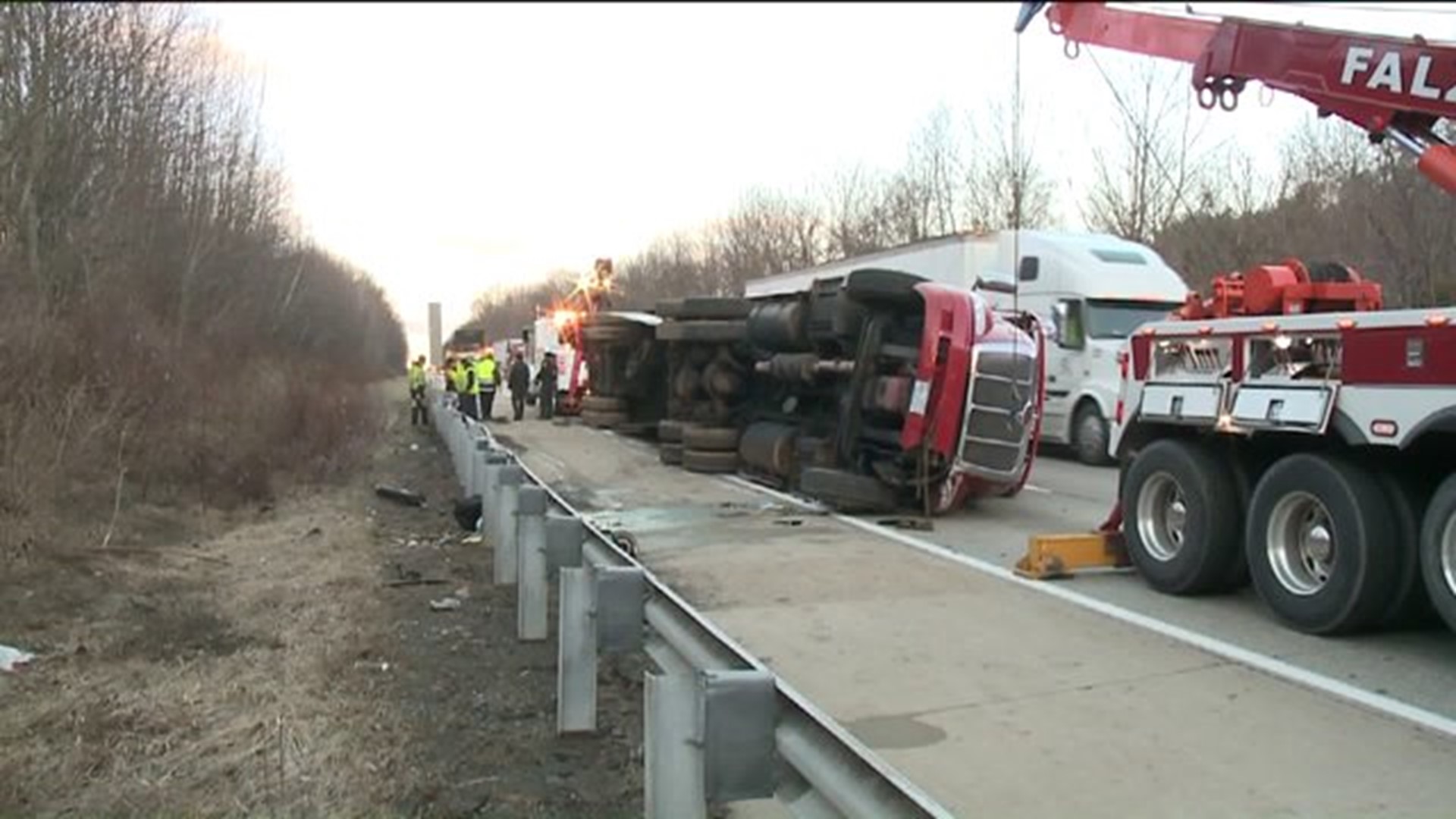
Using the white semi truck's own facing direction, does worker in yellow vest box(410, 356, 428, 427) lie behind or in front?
behind

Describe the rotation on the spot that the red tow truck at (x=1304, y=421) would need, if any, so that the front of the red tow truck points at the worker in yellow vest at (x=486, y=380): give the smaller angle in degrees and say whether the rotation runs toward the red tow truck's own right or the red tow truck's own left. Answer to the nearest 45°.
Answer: approximately 180°

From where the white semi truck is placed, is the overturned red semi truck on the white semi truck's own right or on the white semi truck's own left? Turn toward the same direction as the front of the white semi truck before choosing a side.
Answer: on the white semi truck's own right

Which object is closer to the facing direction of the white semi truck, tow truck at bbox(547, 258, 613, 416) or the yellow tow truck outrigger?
the yellow tow truck outrigger

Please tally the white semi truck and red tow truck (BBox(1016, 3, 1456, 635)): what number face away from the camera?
0

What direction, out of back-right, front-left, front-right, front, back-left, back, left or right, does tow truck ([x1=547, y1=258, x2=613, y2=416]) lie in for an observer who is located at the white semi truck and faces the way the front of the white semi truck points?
back

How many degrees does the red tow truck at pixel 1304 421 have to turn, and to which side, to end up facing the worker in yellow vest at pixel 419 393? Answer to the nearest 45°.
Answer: approximately 180°

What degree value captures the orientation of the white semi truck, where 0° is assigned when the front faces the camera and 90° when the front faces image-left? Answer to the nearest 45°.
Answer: approximately 315°
